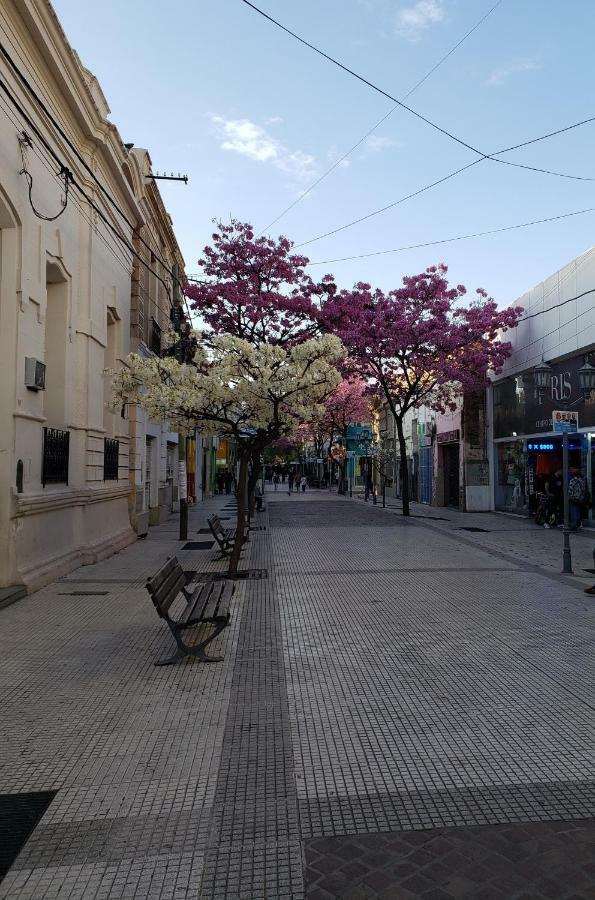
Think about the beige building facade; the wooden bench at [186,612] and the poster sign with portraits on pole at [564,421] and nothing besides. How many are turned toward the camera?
1

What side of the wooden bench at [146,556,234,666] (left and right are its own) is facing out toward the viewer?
right

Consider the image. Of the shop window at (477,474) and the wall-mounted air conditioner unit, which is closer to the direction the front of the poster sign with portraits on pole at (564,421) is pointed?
the wall-mounted air conditioner unit

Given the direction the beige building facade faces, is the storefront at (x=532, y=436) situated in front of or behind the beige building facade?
in front

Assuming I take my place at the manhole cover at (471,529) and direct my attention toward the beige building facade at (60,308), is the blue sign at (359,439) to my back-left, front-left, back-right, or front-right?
back-right

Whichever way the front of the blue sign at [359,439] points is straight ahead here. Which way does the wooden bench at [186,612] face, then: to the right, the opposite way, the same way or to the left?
to the left

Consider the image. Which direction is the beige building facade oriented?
to the viewer's right

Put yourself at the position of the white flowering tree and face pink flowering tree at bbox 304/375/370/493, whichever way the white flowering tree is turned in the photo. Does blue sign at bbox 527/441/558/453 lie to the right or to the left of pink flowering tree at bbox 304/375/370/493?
right

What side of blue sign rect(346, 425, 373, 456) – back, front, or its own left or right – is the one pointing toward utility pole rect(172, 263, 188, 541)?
front

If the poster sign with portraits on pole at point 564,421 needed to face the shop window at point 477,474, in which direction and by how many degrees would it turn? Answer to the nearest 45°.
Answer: approximately 180°

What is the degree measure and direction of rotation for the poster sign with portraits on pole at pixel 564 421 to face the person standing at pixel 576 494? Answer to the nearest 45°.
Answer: approximately 180°

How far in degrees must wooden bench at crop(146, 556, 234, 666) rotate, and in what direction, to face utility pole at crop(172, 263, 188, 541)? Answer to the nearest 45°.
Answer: approximately 90° to its left
